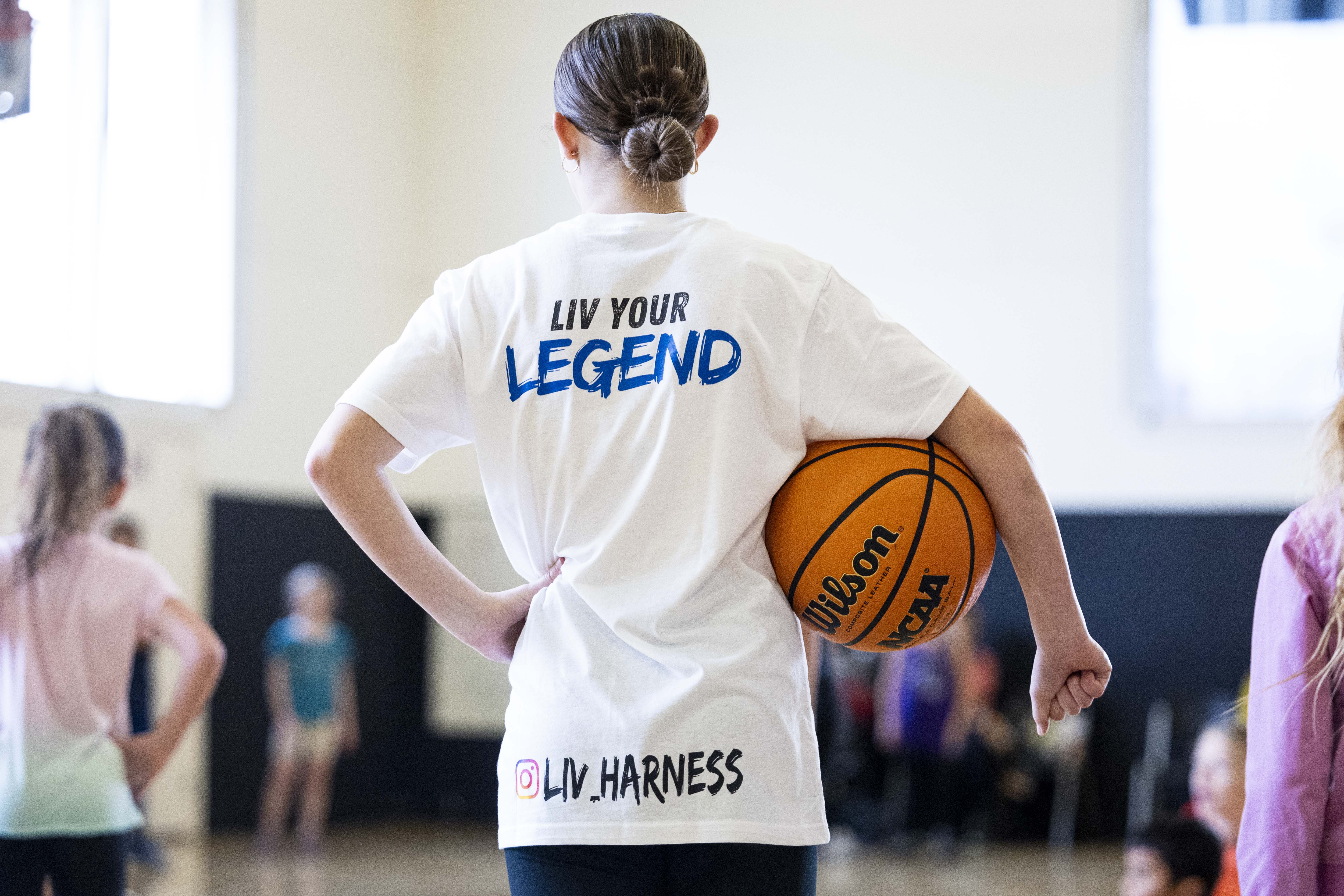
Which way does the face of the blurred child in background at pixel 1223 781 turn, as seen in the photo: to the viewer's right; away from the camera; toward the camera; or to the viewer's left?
toward the camera

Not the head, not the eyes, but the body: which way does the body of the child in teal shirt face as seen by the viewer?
toward the camera

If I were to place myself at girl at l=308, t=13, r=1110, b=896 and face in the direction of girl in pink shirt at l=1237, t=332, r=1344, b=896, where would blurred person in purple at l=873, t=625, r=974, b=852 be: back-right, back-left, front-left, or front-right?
front-left

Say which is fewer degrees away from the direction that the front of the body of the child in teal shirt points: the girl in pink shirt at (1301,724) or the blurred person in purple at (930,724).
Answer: the girl in pink shirt

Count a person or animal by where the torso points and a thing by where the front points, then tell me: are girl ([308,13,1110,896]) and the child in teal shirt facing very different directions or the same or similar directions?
very different directions

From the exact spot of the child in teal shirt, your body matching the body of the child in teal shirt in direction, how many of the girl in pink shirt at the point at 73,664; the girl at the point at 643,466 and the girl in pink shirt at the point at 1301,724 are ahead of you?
3

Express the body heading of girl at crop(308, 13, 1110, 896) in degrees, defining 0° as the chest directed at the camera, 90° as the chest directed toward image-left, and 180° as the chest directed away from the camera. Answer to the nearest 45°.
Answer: approximately 180°
